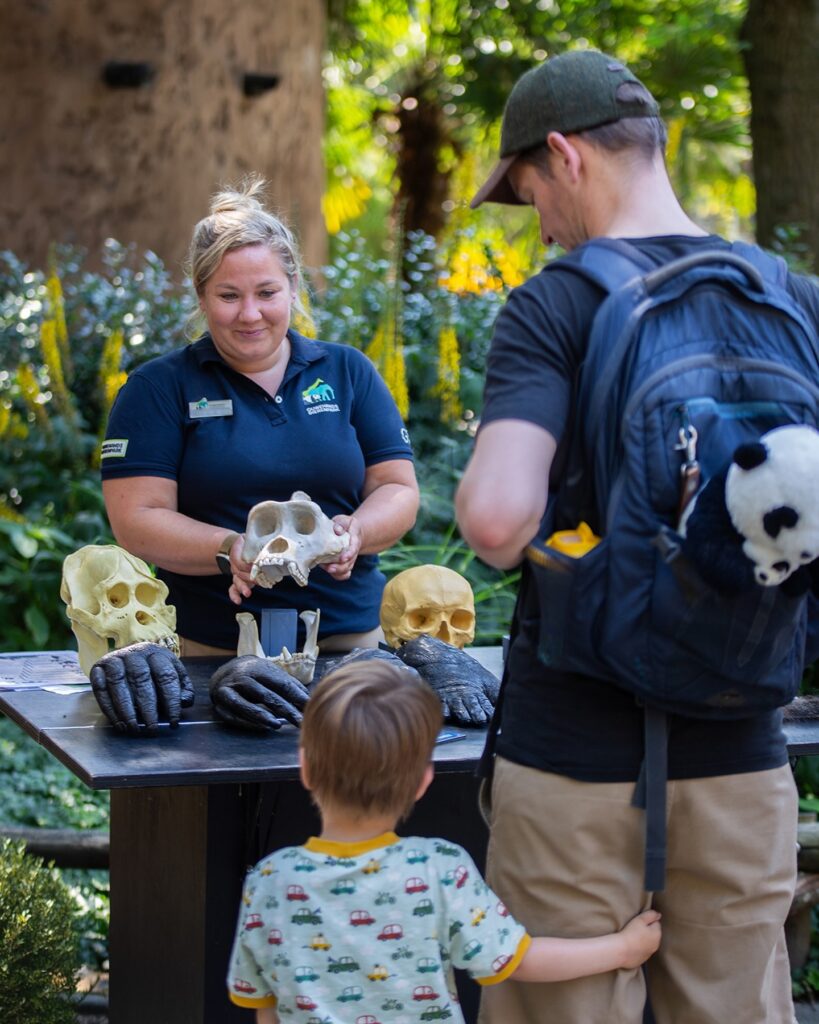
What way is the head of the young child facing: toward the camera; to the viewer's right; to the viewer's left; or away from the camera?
away from the camera

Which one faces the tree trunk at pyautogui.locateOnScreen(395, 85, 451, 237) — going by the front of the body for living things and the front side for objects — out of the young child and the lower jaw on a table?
the young child

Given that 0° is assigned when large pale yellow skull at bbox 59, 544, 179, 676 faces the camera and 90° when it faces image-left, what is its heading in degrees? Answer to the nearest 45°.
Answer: approximately 315°

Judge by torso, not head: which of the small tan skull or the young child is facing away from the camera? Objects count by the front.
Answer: the young child

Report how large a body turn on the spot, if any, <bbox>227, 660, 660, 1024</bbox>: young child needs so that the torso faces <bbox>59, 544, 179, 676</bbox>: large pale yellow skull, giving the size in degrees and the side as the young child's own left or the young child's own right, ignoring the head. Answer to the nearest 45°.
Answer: approximately 45° to the young child's own left

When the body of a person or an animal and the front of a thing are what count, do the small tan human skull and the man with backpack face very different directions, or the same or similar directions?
very different directions

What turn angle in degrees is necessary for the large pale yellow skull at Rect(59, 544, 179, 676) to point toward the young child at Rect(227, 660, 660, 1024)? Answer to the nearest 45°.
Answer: approximately 45° to its right

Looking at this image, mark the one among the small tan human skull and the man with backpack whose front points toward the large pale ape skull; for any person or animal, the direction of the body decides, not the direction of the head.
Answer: the man with backpack

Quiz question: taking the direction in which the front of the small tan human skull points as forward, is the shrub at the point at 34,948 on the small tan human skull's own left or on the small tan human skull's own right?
on the small tan human skull's own right

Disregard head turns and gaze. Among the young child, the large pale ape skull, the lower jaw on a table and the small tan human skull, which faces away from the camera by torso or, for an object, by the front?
the young child

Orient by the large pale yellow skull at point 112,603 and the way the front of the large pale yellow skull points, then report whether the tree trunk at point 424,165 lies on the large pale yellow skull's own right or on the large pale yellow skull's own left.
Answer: on the large pale yellow skull's own left

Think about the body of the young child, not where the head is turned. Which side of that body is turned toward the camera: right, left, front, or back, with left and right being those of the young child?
back

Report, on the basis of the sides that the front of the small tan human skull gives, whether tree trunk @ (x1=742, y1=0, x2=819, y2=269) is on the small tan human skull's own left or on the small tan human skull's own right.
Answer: on the small tan human skull's own left

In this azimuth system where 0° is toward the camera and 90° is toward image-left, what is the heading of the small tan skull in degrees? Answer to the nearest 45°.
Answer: approximately 315°

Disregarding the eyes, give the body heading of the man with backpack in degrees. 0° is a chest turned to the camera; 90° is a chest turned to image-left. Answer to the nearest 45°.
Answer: approximately 135°
